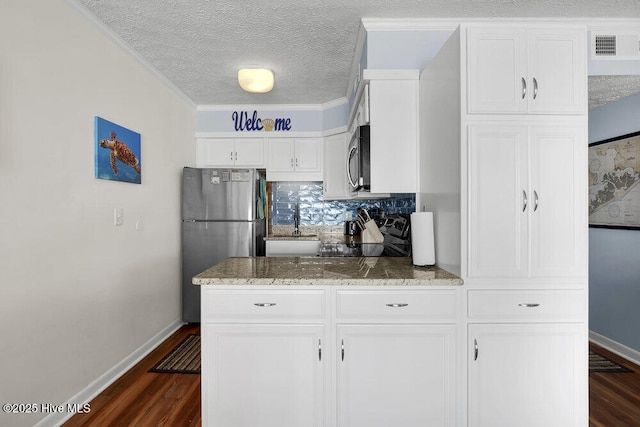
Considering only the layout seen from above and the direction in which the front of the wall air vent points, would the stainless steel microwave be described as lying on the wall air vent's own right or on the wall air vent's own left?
on the wall air vent's own right

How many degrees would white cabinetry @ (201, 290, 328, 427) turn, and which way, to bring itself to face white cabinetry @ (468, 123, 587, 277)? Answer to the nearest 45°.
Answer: approximately 90° to its left

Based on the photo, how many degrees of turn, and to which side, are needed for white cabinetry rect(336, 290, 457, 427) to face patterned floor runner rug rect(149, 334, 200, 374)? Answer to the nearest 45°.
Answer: approximately 135° to its right

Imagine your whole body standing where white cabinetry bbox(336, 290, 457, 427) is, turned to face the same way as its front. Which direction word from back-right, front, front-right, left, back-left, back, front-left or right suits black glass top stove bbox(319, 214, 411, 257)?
back

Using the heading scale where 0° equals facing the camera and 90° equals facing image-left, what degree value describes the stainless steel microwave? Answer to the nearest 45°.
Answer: approximately 90°

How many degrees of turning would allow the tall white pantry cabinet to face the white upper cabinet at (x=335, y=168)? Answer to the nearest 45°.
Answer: approximately 135° to its right

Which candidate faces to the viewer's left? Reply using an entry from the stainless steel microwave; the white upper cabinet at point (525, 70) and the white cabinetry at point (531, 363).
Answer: the stainless steel microwave
